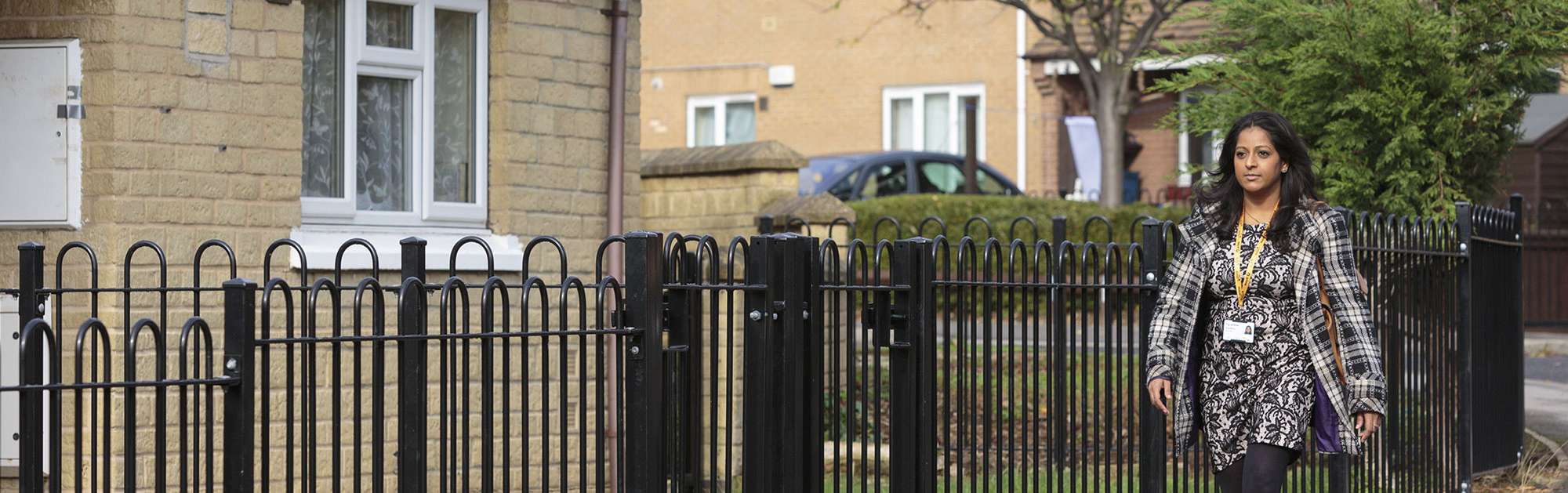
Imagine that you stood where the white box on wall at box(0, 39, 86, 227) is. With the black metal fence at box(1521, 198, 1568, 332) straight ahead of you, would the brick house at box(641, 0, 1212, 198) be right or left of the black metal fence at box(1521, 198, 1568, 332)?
left

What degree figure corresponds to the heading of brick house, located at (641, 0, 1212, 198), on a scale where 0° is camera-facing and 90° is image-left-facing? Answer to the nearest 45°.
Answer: approximately 0°

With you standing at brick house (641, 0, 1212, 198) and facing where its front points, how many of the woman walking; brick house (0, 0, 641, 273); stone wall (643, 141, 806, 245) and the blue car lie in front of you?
4

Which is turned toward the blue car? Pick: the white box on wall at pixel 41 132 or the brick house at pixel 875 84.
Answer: the brick house

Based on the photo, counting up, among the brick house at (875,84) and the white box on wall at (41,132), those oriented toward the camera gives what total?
2

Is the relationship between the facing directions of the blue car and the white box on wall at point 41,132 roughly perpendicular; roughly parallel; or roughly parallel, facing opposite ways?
roughly perpendicular

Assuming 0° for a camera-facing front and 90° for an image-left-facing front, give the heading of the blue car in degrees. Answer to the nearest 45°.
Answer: approximately 45°

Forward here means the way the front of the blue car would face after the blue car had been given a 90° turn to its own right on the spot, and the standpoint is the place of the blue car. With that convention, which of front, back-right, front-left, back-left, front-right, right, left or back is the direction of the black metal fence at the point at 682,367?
back-left

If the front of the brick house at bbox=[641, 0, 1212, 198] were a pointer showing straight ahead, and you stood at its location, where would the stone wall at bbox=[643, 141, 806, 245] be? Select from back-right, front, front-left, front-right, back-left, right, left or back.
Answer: front
